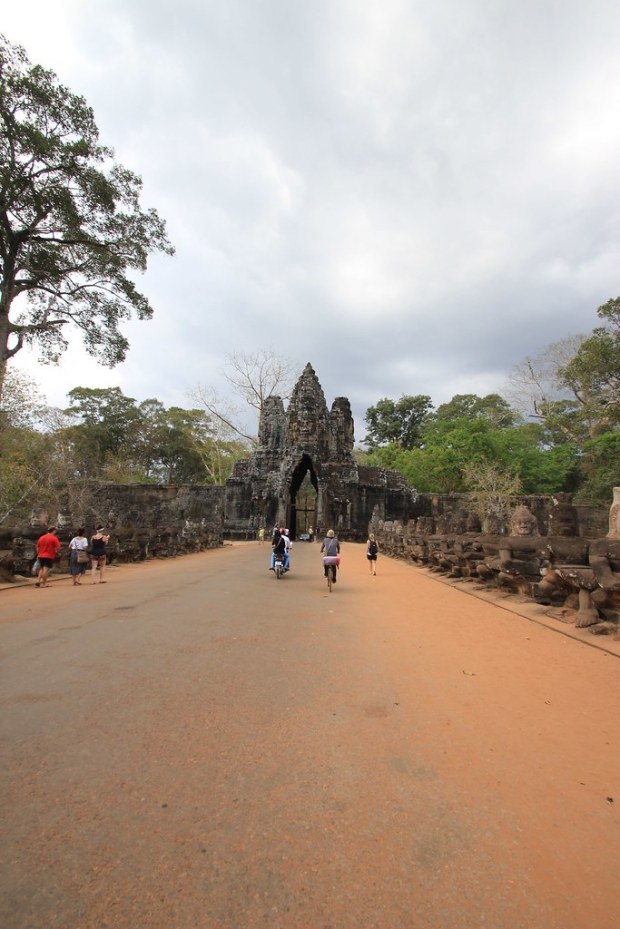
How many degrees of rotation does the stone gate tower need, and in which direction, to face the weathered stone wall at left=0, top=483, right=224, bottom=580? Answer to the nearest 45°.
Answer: approximately 45° to its right

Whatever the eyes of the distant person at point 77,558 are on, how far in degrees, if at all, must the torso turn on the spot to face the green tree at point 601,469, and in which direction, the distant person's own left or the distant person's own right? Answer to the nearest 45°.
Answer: approximately 90° to the distant person's own right

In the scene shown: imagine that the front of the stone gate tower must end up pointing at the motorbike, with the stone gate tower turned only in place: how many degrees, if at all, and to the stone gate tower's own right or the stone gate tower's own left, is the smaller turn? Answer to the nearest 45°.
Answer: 0° — it already faces it

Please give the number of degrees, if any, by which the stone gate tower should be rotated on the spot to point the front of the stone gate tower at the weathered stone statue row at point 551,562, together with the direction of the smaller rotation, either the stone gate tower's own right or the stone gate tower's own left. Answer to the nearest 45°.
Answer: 0° — it already faces it

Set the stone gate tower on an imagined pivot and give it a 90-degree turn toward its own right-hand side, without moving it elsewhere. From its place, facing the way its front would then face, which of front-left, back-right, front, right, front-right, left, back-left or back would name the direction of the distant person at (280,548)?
left

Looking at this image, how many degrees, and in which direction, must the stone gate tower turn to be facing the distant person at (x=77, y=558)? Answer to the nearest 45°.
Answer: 0° — it already faces them

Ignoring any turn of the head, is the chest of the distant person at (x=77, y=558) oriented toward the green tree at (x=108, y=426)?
yes

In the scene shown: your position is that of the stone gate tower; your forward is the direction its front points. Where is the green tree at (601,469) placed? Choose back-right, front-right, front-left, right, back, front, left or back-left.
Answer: left

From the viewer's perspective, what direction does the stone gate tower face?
toward the camera

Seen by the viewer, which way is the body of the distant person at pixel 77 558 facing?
away from the camera
